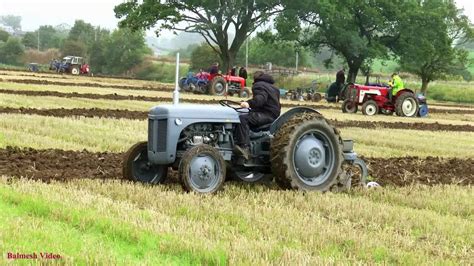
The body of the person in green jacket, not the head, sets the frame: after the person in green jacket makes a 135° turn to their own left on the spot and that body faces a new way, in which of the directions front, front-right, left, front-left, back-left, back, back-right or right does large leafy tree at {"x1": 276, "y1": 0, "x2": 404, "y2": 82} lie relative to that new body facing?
back-left

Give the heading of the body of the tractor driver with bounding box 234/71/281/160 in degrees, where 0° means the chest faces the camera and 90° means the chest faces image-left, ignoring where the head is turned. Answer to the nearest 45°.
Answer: approximately 90°

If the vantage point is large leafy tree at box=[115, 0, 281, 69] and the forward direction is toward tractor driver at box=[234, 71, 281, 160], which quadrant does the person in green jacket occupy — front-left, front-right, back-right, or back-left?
front-left

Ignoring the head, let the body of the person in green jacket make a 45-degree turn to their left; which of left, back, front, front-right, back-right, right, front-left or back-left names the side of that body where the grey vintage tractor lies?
front-left

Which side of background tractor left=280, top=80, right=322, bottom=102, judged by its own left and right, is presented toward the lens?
left

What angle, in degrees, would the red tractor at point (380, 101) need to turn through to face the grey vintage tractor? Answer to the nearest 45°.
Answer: approximately 45° to its left

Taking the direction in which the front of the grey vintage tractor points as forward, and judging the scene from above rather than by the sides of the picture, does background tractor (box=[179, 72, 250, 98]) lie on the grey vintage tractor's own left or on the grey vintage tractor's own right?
on the grey vintage tractor's own right

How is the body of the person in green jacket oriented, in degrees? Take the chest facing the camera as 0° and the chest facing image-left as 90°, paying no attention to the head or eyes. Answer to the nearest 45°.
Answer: approximately 90°

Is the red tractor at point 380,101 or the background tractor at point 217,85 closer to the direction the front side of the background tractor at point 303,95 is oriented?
the background tractor

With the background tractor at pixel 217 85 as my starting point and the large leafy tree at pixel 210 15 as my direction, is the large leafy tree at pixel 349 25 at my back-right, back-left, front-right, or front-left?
front-right

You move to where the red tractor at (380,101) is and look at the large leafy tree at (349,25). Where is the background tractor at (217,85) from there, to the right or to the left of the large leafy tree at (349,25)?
left

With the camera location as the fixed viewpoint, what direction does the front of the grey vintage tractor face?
facing the viewer and to the left of the viewer

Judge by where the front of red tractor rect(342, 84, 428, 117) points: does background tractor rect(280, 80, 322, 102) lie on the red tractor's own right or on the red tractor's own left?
on the red tractor's own right

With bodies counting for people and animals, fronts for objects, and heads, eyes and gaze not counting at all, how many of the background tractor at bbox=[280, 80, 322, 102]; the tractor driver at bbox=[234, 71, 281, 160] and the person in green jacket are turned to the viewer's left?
3
